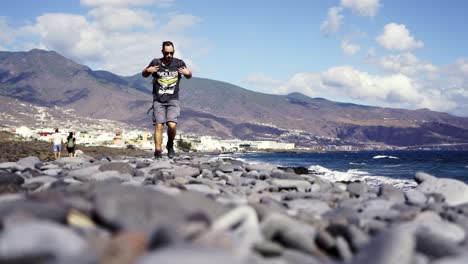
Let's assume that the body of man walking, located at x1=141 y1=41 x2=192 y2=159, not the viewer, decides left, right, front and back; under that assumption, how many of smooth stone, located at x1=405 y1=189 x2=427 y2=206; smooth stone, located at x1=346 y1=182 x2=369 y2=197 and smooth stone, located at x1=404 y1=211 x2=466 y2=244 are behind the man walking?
0

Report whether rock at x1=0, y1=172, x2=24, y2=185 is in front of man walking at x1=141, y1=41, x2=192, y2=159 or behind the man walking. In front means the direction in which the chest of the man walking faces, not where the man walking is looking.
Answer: in front

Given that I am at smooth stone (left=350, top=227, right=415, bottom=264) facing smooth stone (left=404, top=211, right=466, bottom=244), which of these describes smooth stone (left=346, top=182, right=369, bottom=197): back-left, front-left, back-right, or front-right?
front-left

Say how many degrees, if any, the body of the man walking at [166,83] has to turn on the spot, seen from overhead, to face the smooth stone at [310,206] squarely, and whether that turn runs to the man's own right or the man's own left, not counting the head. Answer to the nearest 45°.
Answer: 0° — they already face it

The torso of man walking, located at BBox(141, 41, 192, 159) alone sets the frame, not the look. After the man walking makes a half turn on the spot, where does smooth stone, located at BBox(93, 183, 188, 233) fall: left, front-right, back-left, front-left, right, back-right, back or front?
back

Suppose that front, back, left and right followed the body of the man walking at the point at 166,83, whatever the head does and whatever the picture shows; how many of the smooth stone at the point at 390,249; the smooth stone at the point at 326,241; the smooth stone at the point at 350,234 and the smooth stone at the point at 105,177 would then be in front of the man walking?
4

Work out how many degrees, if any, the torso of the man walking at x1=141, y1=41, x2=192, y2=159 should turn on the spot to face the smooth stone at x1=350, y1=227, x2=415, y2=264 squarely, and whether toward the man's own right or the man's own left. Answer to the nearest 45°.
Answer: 0° — they already face it

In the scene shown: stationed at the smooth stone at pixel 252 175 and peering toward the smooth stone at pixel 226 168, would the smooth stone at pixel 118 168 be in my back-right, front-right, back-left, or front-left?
front-left

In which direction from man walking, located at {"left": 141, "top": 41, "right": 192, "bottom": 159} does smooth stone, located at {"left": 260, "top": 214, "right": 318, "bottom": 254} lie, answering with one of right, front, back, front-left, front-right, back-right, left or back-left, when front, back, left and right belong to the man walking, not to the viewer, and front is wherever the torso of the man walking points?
front

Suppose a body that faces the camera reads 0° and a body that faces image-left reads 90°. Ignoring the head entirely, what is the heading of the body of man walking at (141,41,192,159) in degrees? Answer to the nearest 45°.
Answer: approximately 0°

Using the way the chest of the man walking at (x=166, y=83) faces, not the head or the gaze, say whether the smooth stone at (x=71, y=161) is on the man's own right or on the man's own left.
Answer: on the man's own right

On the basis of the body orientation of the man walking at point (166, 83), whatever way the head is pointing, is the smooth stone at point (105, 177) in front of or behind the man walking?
in front

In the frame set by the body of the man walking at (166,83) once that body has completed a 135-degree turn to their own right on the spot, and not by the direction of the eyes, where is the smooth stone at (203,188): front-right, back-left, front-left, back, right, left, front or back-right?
back-left

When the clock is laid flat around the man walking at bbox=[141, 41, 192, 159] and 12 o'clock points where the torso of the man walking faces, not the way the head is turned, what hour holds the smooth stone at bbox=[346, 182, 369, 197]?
The smooth stone is roughly at 11 o'clock from the man walking.

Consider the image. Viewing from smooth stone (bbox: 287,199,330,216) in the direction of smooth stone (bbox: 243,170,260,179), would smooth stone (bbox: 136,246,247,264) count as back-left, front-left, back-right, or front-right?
back-left

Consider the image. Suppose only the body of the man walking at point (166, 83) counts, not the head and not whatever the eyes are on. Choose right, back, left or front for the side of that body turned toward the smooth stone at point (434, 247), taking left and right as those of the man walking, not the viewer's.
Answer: front

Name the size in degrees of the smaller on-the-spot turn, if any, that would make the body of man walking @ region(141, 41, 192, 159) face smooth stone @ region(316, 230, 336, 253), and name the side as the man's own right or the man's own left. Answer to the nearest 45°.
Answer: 0° — they already face it

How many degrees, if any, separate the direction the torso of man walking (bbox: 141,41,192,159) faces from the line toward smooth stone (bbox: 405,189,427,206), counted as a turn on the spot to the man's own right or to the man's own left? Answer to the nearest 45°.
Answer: approximately 45° to the man's own left

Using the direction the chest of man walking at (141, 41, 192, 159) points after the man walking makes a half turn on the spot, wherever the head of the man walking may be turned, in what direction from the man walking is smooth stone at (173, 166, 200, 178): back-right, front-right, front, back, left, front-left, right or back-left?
back
